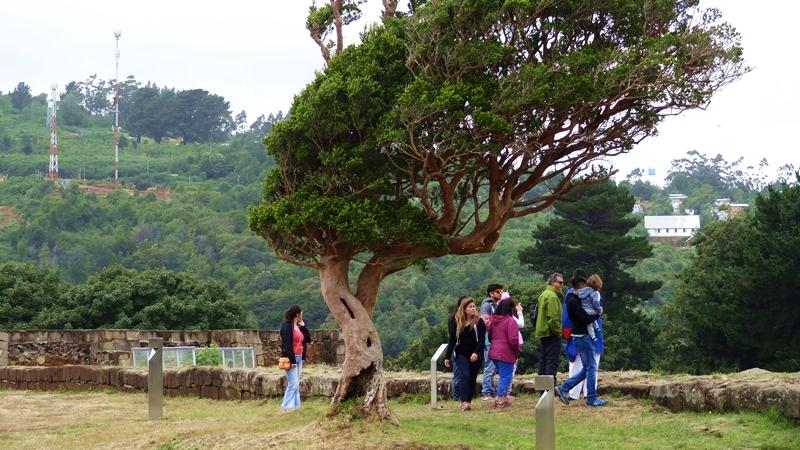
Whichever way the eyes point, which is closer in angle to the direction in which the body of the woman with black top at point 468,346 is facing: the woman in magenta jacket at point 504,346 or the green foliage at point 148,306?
the woman in magenta jacket

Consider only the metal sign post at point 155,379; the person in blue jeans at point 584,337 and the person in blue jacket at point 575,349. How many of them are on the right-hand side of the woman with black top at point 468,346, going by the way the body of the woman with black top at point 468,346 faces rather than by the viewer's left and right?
1

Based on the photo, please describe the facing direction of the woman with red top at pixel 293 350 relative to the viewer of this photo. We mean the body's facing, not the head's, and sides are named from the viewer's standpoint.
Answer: facing the viewer and to the right of the viewer

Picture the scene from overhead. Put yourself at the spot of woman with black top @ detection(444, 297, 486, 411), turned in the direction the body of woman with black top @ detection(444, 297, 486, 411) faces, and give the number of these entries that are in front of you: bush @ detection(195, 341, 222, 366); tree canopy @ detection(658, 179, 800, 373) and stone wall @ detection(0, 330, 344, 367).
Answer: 0

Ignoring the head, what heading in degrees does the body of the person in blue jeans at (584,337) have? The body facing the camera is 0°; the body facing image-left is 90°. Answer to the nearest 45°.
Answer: approximately 270°

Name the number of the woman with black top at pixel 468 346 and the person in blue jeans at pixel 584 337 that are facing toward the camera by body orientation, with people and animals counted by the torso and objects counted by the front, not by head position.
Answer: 1

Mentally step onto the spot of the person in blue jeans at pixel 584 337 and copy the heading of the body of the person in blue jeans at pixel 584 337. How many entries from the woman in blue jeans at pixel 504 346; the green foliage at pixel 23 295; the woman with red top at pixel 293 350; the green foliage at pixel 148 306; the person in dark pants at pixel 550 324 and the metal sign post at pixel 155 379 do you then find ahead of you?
0

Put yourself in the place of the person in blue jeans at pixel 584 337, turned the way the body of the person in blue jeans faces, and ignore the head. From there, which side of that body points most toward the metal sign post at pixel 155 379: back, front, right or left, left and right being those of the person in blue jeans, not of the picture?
back

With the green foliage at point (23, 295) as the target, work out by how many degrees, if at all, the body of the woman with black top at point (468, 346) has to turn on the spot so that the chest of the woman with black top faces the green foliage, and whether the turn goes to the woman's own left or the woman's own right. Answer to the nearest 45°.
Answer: approximately 135° to the woman's own right

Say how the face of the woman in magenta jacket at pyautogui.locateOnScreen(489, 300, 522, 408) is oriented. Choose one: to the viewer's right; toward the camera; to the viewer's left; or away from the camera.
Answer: away from the camera

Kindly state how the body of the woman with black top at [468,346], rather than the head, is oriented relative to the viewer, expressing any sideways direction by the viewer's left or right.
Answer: facing the viewer

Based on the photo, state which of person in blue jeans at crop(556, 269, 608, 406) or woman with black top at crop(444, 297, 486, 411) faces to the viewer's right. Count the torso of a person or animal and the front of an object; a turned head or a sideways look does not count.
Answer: the person in blue jeans
